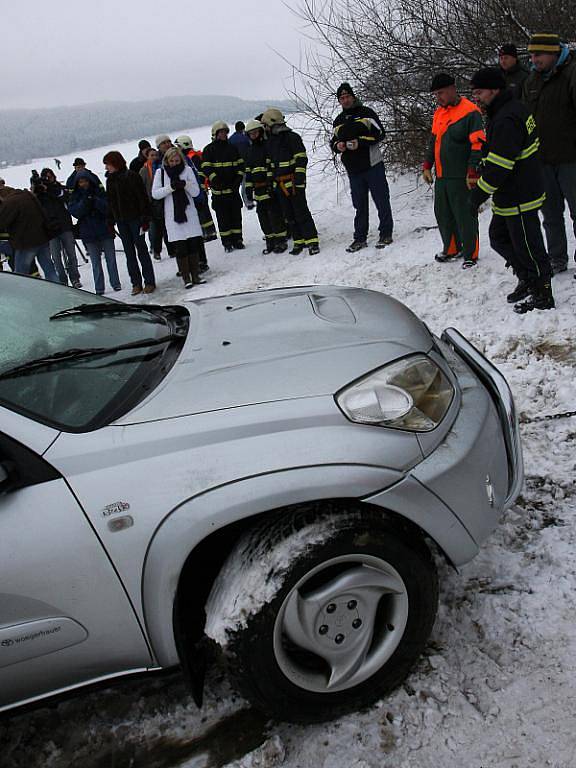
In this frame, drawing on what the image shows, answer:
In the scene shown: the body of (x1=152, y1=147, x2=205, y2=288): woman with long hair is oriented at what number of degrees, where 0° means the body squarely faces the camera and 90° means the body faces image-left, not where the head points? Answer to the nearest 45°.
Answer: approximately 0°

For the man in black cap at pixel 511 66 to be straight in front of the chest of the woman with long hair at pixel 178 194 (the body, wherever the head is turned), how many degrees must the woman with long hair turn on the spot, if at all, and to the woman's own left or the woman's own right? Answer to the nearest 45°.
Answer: approximately 45° to the woman's own left

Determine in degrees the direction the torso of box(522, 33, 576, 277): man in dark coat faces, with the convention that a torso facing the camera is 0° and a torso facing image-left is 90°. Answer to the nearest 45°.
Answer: approximately 45°

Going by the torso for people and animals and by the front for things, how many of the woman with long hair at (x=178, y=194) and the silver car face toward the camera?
1

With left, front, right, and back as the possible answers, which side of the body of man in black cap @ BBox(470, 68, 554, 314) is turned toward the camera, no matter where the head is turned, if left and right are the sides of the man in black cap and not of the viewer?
left

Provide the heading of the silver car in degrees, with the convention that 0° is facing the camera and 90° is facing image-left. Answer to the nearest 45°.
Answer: approximately 270°

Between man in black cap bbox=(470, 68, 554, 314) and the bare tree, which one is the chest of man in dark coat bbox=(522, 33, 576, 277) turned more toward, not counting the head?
the man in black cap

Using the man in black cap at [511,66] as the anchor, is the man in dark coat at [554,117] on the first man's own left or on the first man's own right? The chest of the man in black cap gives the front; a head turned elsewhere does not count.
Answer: on the first man's own left

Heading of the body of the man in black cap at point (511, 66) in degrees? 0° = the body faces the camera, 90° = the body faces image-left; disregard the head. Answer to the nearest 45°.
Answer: approximately 45°

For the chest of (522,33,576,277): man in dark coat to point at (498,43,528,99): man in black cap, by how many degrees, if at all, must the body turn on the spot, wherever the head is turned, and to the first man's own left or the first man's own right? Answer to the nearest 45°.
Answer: approximately 135° to the first man's own right
